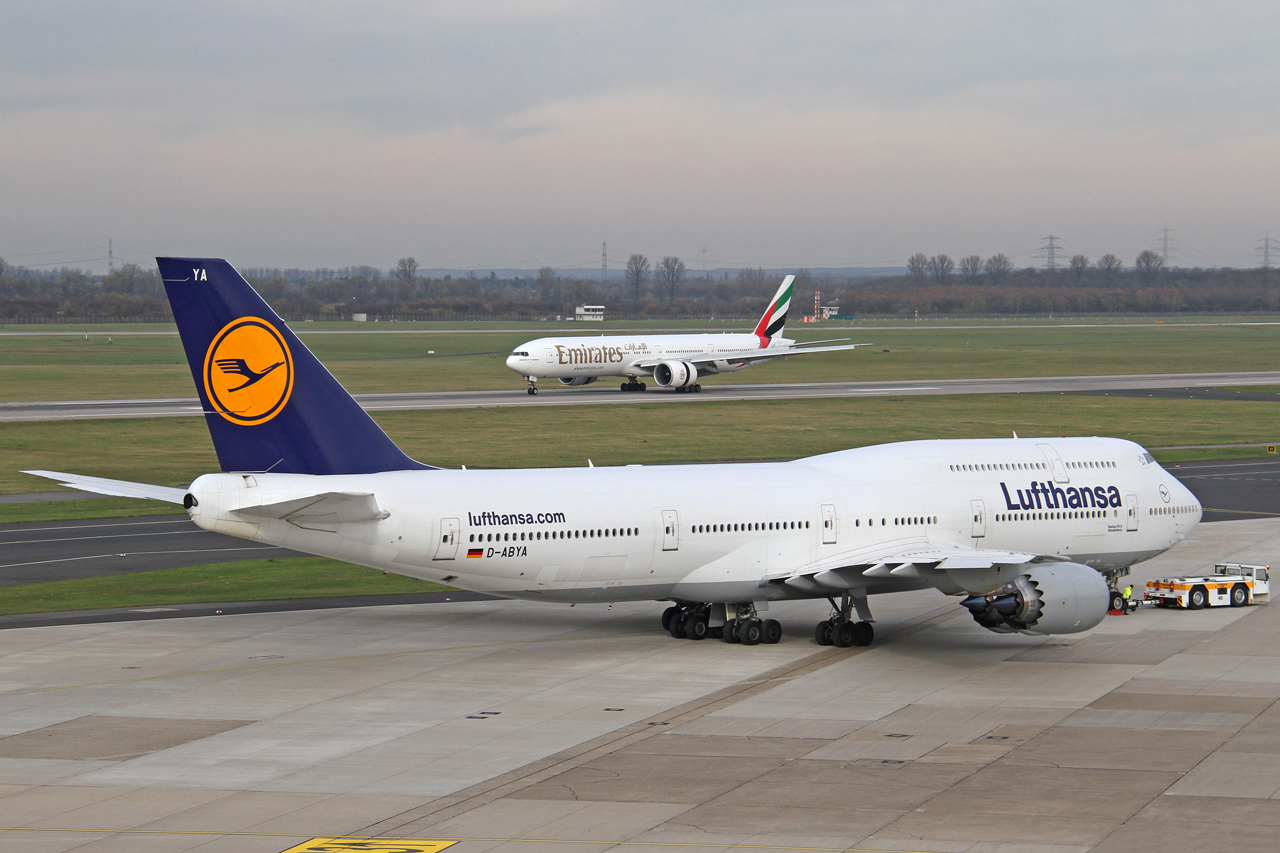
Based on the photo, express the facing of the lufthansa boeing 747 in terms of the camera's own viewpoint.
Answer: facing away from the viewer and to the right of the viewer

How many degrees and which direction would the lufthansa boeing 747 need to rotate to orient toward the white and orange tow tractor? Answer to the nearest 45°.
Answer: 0° — it already faces it
